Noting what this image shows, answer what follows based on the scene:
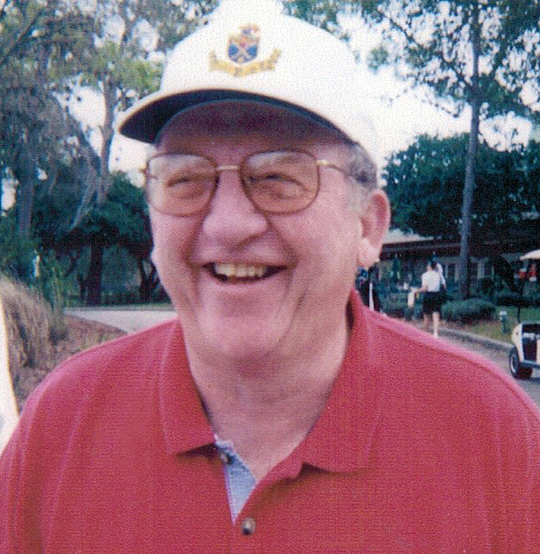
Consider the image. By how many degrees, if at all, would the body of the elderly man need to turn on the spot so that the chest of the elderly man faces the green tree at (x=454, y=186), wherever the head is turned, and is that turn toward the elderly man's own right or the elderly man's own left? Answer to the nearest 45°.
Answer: approximately 180°

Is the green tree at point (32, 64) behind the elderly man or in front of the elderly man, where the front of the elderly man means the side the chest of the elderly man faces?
behind

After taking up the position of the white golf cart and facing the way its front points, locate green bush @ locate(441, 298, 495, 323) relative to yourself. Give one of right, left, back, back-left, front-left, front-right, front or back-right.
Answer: front-right

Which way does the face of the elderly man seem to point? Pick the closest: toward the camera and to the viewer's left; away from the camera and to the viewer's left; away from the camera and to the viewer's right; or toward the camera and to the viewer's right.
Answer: toward the camera and to the viewer's left

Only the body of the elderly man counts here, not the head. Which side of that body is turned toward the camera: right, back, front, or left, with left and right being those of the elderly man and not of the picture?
front

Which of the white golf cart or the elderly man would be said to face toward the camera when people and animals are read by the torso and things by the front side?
the elderly man
